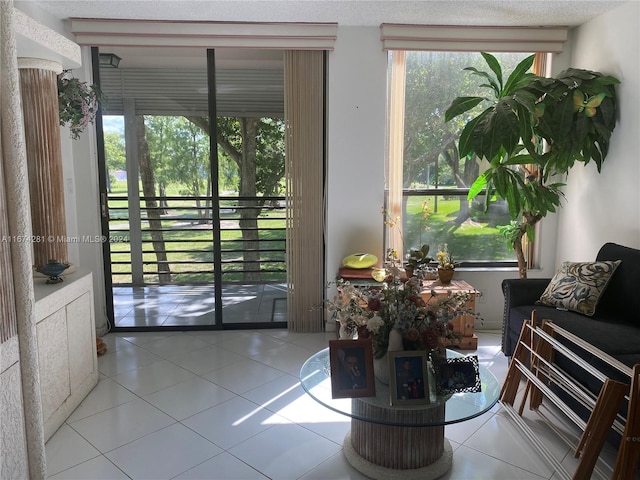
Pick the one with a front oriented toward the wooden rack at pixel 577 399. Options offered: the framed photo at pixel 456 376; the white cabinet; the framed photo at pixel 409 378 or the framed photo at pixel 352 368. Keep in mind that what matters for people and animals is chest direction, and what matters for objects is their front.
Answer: the white cabinet

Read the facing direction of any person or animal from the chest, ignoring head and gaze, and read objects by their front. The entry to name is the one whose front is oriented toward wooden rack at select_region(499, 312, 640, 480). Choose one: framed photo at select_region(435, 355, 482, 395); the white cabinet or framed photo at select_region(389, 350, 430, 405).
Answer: the white cabinet

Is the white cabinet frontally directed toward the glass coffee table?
yes

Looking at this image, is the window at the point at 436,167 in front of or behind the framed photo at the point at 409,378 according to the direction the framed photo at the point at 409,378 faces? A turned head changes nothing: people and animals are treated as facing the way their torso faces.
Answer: behind

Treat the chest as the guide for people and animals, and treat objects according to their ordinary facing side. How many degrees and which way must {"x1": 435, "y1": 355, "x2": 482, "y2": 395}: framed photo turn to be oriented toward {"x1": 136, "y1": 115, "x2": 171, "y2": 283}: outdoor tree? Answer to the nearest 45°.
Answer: approximately 135° to its right

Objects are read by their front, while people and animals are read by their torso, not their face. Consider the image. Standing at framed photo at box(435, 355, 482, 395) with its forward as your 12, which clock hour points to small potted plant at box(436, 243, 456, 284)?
The small potted plant is roughly at 6 o'clock from the framed photo.

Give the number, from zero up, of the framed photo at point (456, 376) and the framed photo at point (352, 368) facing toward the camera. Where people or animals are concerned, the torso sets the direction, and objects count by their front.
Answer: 2

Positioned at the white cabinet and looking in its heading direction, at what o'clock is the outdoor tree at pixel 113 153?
The outdoor tree is roughly at 8 o'clock from the white cabinet.

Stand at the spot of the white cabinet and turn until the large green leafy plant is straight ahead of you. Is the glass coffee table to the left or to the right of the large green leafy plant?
right
